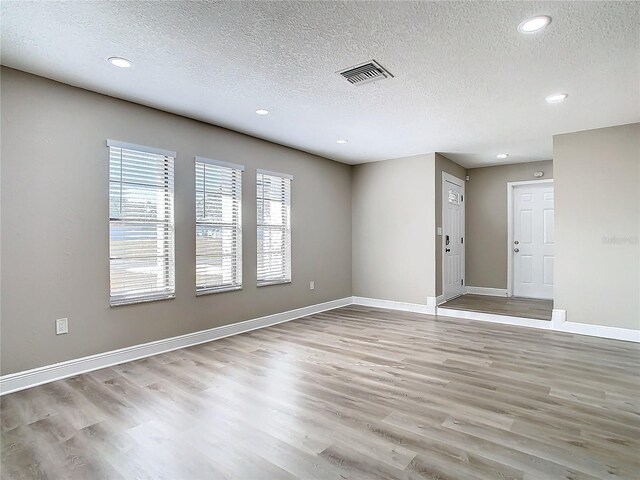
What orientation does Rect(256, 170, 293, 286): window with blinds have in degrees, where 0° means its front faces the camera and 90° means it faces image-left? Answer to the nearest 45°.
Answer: approximately 315°

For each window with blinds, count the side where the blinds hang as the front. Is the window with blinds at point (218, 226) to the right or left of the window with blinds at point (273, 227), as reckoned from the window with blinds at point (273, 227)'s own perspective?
on its right

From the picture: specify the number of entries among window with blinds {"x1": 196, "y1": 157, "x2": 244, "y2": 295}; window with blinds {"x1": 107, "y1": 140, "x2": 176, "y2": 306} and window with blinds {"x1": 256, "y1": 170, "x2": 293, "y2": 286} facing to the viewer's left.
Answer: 0

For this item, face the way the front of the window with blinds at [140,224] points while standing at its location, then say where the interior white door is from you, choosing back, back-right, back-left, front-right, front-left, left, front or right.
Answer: front-left

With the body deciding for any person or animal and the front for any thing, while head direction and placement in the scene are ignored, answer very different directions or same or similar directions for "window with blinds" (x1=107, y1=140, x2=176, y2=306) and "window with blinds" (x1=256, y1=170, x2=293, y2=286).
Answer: same or similar directions

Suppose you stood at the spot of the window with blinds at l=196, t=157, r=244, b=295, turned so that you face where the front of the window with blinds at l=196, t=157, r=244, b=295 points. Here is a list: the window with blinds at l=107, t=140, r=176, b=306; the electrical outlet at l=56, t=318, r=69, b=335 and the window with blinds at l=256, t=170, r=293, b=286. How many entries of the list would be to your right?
2

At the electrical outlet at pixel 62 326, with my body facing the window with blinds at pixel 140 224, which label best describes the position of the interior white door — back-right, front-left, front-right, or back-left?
front-right

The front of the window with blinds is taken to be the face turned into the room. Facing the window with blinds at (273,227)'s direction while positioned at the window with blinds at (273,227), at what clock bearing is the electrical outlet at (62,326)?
The electrical outlet is roughly at 3 o'clock from the window with blinds.

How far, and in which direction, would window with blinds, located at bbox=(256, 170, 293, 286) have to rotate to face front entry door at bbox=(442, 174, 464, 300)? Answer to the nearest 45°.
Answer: approximately 45° to its left

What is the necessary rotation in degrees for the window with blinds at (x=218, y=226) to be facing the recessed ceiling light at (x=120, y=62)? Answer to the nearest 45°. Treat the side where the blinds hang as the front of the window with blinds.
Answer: approximately 90° to its right

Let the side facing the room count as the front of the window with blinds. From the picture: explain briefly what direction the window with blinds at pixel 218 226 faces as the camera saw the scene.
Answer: facing the viewer and to the right of the viewer

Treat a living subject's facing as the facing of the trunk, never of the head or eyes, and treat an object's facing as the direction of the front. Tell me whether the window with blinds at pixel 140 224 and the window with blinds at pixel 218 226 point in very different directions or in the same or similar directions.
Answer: same or similar directions

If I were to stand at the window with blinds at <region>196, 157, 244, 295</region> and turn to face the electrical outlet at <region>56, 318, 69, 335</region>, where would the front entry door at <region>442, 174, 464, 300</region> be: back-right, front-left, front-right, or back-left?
back-left
